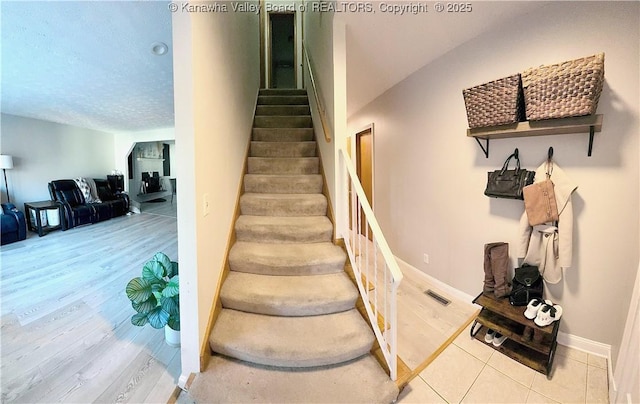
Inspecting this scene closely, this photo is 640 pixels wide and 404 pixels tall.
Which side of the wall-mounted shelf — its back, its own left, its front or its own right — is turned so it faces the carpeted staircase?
front

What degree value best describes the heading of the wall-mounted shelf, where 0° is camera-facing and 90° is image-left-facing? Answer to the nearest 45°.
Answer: approximately 45°

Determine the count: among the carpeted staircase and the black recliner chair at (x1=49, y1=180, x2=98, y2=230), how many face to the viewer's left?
0

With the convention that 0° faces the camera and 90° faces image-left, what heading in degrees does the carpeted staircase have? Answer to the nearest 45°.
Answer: approximately 0°

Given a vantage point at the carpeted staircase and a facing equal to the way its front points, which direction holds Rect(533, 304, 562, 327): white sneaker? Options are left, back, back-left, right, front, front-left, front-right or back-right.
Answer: left

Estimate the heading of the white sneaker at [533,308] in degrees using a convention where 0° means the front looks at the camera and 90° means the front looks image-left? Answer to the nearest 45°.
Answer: approximately 45°
